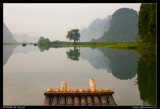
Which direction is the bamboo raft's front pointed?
away from the camera
